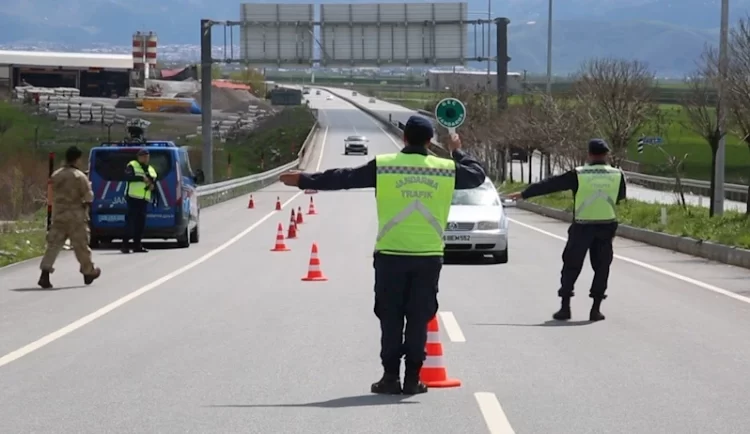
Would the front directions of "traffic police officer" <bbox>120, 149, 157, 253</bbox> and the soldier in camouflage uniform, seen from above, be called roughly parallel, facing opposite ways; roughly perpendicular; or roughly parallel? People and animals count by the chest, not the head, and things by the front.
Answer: roughly perpendicular

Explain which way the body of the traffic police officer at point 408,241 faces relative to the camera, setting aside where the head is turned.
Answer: away from the camera

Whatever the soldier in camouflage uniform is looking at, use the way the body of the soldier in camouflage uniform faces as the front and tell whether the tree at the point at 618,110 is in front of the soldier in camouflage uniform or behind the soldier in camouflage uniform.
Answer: in front

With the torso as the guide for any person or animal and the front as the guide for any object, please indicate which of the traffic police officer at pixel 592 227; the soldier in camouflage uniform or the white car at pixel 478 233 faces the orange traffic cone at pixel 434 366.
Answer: the white car

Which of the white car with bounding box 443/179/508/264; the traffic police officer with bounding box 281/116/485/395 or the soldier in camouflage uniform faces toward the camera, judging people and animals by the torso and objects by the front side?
the white car

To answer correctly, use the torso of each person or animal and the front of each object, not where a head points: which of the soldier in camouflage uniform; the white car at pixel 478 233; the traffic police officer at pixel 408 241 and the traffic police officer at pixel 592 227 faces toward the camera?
the white car

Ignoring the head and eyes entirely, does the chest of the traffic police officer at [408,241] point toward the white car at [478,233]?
yes

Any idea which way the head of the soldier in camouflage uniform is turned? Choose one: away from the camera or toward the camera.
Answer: away from the camera

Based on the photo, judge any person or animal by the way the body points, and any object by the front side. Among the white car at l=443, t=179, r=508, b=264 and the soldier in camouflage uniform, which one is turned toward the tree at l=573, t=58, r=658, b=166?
the soldier in camouflage uniform

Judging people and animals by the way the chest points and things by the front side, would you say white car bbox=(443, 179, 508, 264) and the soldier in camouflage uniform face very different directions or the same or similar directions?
very different directions
